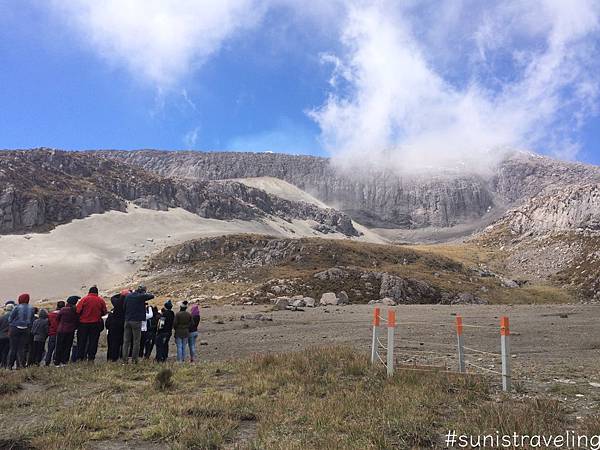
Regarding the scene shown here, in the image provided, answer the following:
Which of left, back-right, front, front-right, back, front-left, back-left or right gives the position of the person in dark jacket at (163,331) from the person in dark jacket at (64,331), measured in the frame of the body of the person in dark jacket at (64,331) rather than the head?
front-right

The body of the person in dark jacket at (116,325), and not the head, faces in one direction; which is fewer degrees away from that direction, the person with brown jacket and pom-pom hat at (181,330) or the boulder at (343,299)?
the boulder

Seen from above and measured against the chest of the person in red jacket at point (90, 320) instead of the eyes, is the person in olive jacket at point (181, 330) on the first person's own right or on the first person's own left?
on the first person's own right

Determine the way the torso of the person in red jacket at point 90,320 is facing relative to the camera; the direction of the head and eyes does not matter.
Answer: away from the camera

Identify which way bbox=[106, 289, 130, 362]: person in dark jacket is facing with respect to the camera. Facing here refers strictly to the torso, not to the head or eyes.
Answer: away from the camera

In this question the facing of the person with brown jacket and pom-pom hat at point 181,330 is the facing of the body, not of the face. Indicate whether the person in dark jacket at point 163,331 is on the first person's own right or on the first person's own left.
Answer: on the first person's own left

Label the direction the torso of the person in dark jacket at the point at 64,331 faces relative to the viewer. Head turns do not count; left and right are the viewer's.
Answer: facing away from the viewer and to the right of the viewer

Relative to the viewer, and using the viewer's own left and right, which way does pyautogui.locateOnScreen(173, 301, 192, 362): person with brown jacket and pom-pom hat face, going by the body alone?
facing away from the viewer

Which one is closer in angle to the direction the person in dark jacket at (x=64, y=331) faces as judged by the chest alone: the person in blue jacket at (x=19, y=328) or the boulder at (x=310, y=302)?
the boulder

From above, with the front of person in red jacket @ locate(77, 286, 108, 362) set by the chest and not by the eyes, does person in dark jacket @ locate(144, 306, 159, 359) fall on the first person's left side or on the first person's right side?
on the first person's right side

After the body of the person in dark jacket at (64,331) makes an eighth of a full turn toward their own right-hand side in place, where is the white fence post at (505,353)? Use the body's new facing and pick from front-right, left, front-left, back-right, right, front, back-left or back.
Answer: front-right

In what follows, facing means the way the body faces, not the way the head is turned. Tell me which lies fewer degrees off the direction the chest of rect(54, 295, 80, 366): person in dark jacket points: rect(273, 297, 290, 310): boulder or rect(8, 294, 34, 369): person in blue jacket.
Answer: the boulder

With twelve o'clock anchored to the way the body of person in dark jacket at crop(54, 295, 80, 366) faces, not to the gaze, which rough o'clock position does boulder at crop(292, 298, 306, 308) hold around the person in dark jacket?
The boulder is roughly at 12 o'clock from the person in dark jacket.
